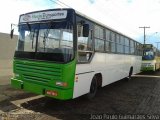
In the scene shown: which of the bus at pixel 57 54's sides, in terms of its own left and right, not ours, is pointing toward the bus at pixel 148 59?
back

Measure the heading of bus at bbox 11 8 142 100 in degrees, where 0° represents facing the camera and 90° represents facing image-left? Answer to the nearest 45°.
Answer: approximately 45°
